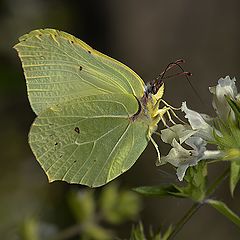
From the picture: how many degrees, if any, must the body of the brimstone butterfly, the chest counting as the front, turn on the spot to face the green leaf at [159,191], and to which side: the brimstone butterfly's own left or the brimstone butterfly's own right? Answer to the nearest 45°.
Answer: approximately 45° to the brimstone butterfly's own right

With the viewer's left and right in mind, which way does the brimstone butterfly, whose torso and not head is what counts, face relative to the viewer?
facing to the right of the viewer

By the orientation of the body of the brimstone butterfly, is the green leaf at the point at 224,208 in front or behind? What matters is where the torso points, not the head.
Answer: in front
